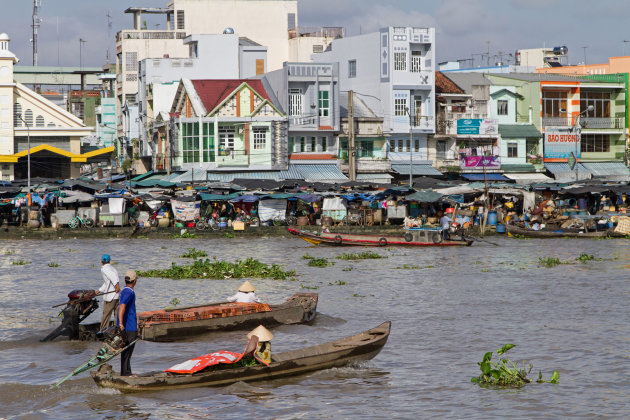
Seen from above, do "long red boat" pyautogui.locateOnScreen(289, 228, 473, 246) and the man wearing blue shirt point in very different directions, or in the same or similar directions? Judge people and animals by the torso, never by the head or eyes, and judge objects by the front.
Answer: very different directions

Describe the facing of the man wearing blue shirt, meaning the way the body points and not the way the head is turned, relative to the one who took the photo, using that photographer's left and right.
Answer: facing to the right of the viewer

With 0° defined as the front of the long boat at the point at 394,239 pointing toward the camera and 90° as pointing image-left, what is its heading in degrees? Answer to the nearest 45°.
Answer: approximately 90°

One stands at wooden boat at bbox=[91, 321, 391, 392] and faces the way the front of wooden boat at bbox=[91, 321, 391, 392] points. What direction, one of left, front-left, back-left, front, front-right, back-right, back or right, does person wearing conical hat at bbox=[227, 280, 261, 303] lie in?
left

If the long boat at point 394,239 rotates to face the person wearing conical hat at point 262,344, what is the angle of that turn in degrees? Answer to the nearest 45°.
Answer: approximately 90° to its left

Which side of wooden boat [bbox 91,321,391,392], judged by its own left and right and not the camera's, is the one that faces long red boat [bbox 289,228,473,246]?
left

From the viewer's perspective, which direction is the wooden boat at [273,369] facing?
to the viewer's right

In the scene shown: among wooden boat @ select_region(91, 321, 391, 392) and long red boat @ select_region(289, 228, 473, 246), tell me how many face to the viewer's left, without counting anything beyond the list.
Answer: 1
